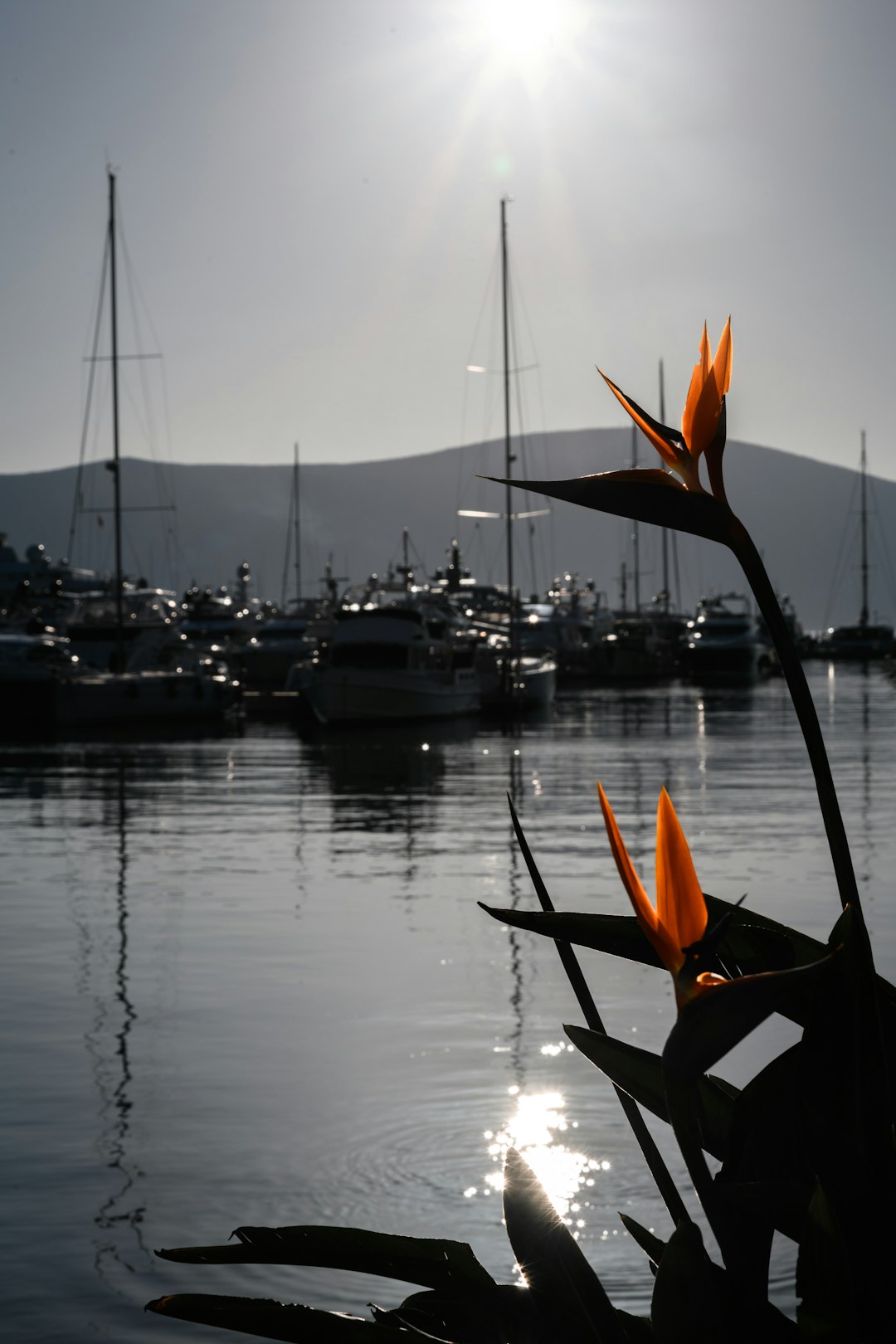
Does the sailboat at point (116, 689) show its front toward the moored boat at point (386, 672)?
no

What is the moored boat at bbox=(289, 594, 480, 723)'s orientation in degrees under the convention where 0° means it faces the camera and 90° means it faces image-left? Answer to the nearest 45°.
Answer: approximately 45°

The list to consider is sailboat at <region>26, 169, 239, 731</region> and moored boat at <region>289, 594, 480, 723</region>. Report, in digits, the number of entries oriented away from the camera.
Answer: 0

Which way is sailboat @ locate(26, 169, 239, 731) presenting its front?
to the viewer's left

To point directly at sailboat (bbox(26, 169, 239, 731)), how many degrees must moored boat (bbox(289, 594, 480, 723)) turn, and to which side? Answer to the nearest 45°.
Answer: approximately 45° to its right
